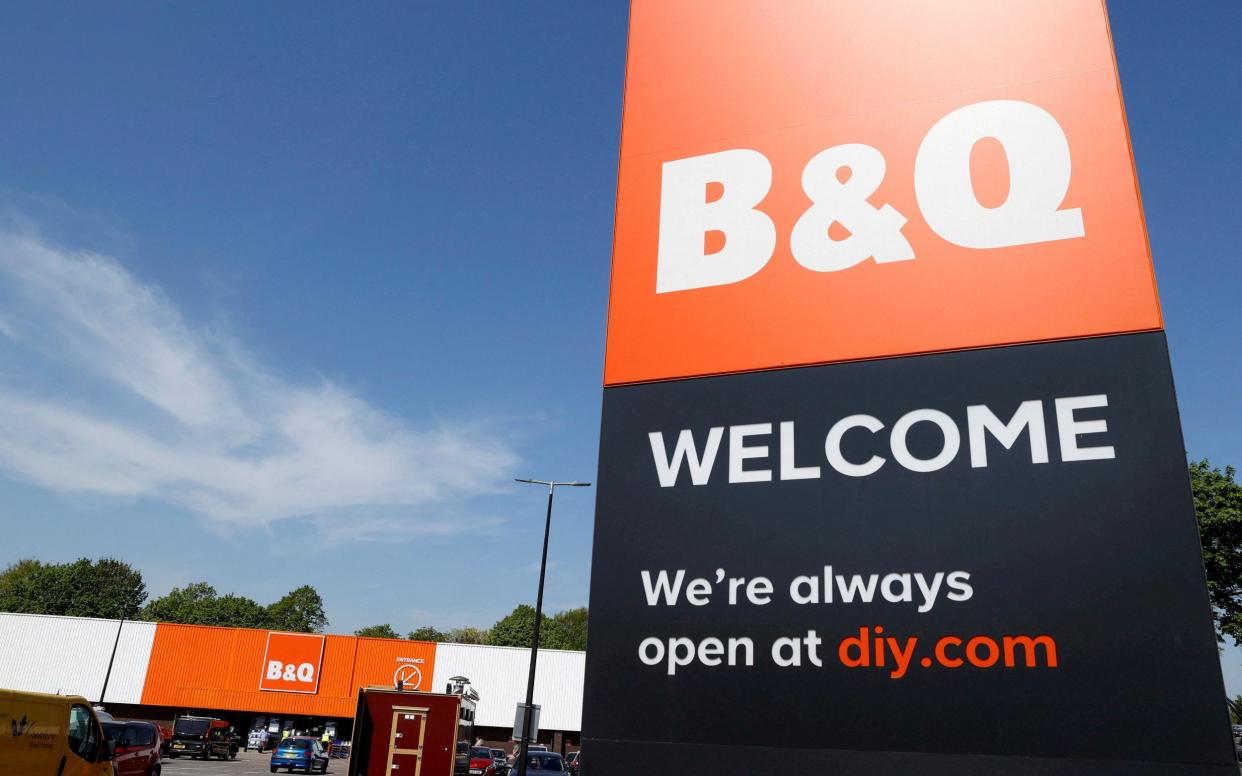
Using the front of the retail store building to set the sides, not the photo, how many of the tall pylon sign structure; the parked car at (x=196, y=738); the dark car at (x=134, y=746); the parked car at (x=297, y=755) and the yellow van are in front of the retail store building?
5

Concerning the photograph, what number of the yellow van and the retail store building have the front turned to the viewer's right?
1

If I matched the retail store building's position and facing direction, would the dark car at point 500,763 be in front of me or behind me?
in front

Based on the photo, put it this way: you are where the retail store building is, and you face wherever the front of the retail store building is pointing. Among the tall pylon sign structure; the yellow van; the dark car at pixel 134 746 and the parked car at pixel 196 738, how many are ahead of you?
4

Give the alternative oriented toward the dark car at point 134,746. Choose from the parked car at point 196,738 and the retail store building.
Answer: the retail store building

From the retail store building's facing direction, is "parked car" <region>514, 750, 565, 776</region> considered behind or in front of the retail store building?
in front

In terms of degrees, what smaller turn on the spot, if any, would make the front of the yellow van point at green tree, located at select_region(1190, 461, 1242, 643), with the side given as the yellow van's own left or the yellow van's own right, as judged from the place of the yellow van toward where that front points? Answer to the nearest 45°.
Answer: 0° — it already faces it

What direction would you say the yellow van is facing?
to the viewer's right

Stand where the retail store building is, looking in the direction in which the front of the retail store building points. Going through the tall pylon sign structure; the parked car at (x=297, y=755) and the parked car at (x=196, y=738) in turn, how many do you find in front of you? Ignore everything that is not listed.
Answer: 3

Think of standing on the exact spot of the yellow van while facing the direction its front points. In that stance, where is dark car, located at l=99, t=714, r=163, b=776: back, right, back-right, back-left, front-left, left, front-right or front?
left

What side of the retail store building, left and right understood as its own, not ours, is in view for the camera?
front

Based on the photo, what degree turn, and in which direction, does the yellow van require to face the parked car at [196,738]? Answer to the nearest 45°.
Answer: approximately 90° to its left

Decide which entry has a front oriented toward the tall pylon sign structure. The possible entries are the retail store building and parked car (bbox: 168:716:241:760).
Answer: the retail store building

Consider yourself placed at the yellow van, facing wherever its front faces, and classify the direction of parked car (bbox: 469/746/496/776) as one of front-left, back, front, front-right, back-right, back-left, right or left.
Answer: front-left
